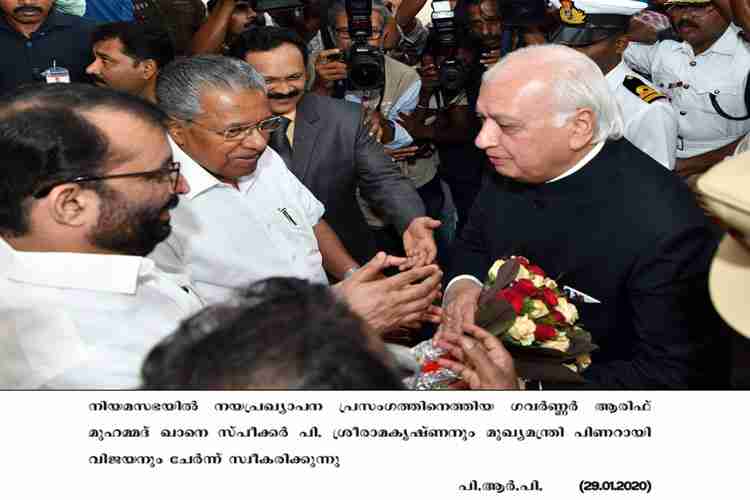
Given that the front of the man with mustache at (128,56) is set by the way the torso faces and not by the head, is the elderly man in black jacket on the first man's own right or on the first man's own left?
on the first man's own left

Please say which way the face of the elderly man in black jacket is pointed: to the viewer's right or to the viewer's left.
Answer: to the viewer's left

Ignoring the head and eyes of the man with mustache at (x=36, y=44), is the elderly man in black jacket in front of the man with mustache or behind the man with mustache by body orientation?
in front

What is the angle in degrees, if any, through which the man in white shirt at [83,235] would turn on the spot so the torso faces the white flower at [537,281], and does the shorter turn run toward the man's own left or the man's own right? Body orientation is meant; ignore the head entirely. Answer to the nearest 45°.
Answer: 0° — they already face it

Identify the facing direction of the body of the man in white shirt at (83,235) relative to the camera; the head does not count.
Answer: to the viewer's right

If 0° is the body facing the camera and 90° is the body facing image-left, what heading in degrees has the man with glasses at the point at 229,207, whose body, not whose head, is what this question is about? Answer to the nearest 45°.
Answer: approximately 315°

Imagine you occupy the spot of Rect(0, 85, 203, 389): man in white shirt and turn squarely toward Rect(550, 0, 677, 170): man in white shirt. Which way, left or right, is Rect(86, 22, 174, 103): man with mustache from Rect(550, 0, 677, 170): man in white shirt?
left

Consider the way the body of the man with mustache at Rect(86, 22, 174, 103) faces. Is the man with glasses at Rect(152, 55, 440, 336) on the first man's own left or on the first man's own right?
on the first man's own left

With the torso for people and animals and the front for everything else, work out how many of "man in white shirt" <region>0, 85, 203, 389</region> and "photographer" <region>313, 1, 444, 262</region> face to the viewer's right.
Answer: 1

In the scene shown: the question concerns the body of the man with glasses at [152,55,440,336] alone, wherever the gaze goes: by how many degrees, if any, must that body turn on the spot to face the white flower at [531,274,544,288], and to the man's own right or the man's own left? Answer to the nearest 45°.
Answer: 0° — they already face it

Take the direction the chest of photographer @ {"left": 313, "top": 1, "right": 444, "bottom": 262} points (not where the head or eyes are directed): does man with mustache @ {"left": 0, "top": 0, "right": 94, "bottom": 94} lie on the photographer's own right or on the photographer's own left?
on the photographer's own right

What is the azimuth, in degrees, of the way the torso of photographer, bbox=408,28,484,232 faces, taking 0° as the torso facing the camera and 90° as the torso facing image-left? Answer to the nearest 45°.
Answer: approximately 0°
